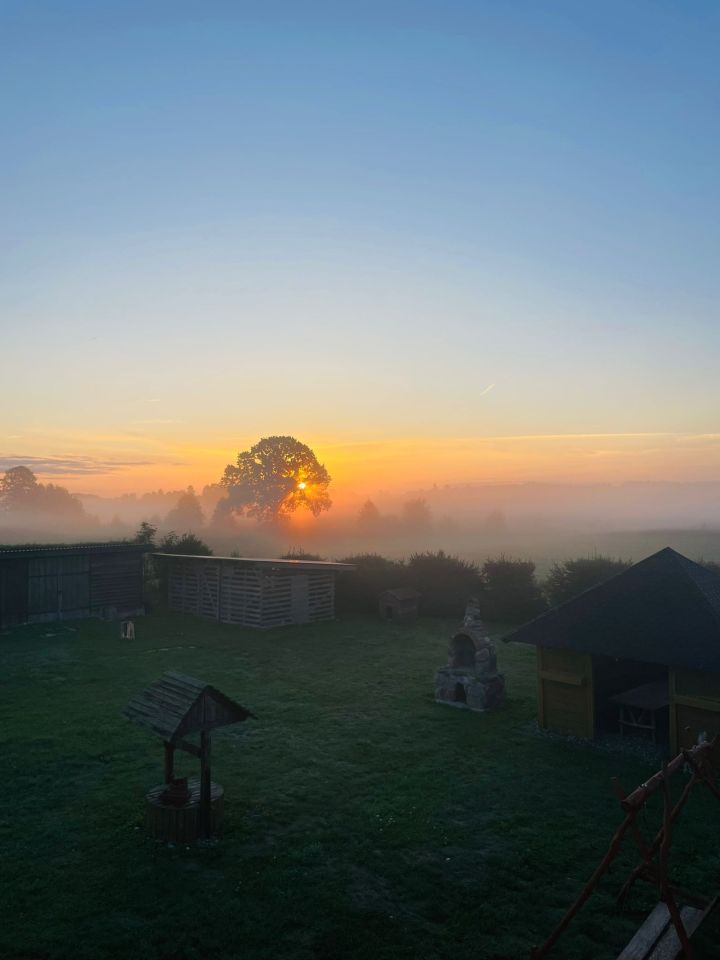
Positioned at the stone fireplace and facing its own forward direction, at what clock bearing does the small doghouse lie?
The small doghouse is roughly at 4 o'clock from the stone fireplace.

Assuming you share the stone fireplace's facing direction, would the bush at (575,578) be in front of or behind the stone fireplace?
behind

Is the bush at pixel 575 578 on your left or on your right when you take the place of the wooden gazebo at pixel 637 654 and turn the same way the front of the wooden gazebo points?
on your right

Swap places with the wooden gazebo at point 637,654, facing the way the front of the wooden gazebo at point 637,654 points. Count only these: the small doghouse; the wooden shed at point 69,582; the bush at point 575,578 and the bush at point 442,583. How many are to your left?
0

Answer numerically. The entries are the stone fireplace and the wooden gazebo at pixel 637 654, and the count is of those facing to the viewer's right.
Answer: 0

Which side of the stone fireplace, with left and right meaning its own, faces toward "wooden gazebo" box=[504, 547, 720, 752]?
left

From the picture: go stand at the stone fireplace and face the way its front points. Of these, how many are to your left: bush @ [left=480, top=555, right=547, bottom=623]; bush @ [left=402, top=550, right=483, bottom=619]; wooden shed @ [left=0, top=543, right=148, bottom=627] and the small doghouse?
0

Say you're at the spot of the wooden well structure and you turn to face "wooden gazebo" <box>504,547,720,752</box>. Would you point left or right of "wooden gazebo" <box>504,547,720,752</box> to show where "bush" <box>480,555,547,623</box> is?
left

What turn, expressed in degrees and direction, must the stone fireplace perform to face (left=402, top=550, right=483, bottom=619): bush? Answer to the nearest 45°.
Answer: approximately 135° to its right

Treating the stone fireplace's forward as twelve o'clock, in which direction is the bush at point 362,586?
The bush is roughly at 4 o'clock from the stone fireplace.

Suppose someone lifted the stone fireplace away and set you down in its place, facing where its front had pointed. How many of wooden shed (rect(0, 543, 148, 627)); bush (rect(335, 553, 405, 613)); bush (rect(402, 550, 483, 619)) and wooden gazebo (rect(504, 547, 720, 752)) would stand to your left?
1

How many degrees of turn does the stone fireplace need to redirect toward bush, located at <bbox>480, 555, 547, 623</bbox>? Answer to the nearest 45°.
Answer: approximately 135° to its right

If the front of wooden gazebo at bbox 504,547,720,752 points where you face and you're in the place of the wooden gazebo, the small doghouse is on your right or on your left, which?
on your right

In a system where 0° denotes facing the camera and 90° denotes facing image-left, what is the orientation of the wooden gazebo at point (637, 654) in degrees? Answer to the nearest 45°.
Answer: approximately 45°
